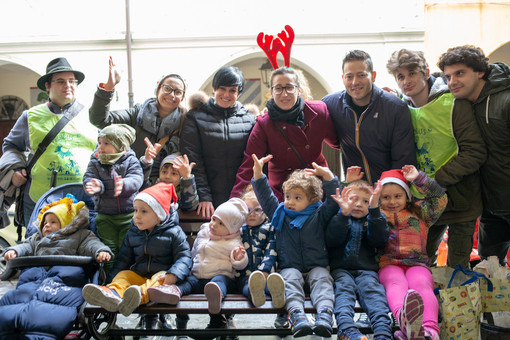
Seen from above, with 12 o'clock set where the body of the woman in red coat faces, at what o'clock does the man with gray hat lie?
The man with gray hat is roughly at 3 o'clock from the woman in red coat.

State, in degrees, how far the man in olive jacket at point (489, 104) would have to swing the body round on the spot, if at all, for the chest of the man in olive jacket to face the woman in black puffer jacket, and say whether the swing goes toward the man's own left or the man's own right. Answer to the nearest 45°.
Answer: approximately 45° to the man's own right

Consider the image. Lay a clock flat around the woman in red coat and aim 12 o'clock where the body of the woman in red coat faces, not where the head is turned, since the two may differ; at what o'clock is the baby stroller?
The baby stroller is roughly at 2 o'clock from the woman in red coat.

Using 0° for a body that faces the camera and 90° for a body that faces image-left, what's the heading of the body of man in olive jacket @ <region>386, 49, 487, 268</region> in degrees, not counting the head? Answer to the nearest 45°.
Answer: approximately 45°

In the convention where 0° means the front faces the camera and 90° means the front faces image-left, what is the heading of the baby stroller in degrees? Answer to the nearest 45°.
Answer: approximately 45°
